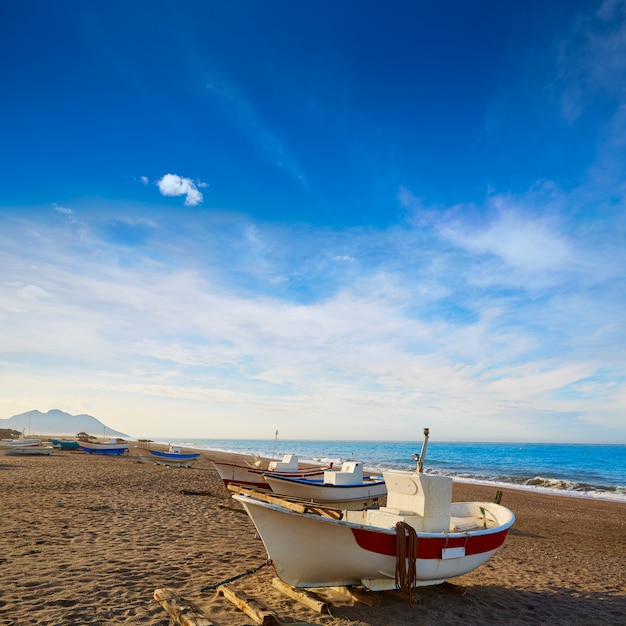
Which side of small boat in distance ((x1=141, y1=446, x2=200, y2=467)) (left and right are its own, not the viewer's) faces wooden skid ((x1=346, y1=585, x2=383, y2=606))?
left

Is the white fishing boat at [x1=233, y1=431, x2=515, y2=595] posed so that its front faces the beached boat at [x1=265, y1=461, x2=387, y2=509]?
no

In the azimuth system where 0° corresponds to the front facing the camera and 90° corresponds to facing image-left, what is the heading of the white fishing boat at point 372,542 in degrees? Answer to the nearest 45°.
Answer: approximately 45°

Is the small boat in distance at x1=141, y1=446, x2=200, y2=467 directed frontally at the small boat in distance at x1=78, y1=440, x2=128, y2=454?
no

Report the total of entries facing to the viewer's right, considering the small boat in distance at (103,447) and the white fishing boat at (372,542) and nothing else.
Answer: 0

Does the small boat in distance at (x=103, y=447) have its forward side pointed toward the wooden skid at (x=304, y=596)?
no

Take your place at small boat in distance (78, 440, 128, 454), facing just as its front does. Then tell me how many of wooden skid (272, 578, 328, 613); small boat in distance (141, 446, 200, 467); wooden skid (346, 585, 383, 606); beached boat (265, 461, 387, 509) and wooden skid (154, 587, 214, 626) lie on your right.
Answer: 0

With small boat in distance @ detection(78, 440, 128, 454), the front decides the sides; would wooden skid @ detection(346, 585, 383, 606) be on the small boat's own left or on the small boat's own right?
on the small boat's own left

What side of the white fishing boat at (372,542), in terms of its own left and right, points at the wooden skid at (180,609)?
front

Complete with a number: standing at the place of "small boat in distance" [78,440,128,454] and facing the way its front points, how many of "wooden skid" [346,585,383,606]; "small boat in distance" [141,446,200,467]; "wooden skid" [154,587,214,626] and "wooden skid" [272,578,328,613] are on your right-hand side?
0

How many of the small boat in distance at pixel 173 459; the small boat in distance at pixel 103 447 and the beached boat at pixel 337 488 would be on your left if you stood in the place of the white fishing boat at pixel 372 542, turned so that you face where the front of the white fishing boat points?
0

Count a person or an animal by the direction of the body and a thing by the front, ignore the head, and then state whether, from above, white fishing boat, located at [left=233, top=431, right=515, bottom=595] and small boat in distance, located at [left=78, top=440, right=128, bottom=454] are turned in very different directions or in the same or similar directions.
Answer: same or similar directions

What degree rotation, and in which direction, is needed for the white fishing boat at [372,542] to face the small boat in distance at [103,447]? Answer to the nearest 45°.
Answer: approximately 90° to its right

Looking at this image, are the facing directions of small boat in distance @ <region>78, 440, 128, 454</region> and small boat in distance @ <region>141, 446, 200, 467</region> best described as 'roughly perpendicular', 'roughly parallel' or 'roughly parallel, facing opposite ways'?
roughly parallel, facing opposite ways

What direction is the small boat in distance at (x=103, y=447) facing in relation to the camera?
to the viewer's left

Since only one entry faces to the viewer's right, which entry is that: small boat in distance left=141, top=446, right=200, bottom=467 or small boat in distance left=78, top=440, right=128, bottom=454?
small boat in distance left=141, top=446, right=200, bottom=467
